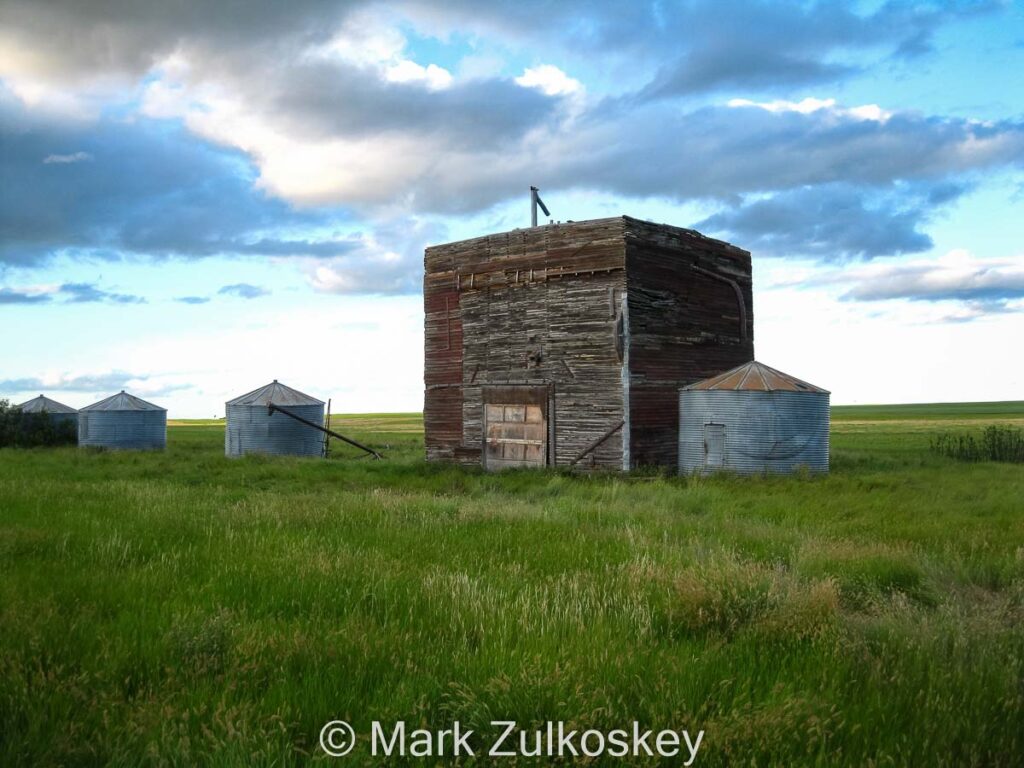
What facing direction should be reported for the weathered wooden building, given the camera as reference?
facing the viewer and to the left of the viewer

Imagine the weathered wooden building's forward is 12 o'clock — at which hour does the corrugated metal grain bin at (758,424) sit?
The corrugated metal grain bin is roughly at 8 o'clock from the weathered wooden building.

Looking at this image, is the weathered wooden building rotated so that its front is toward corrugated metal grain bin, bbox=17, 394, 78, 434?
no

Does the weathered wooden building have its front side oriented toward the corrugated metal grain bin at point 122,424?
no

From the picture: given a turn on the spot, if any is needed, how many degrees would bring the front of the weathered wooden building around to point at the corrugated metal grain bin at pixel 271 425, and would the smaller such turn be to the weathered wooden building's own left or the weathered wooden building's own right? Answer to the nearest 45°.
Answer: approximately 90° to the weathered wooden building's own right
